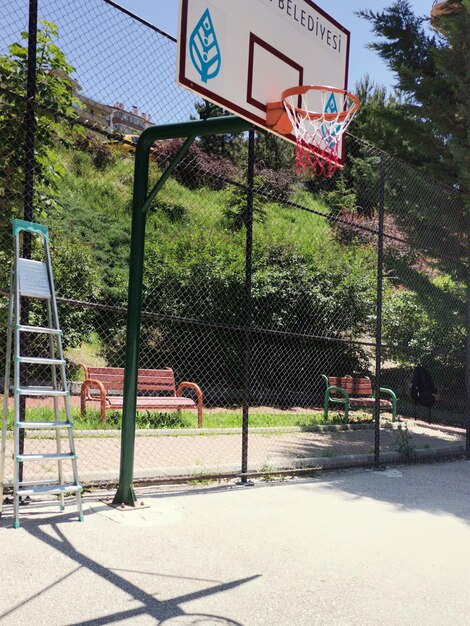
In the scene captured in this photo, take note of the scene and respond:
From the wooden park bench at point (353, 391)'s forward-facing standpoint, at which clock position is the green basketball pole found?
The green basketball pole is roughly at 2 o'clock from the wooden park bench.

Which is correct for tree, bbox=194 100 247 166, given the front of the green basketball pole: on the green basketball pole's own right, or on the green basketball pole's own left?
on the green basketball pole's own left

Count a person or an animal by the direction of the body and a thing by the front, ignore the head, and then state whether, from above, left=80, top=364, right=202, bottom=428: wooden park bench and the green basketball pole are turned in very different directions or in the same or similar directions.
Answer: same or similar directions

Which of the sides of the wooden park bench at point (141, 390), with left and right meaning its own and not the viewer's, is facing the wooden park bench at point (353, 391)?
left

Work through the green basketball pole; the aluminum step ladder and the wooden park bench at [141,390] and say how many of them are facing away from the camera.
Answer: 0

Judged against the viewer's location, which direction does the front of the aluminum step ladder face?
facing the viewer

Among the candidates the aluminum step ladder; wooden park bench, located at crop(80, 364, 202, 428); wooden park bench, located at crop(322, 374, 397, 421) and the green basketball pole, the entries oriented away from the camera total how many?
0

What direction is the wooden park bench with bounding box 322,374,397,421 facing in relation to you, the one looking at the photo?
facing the viewer and to the right of the viewer

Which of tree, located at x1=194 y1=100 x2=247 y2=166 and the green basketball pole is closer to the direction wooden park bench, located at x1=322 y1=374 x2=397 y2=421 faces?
the green basketball pole

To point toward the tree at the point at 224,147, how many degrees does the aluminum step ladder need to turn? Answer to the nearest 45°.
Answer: approximately 180°

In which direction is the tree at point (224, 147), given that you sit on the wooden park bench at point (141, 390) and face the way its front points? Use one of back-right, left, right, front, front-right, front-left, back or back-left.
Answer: back-left
